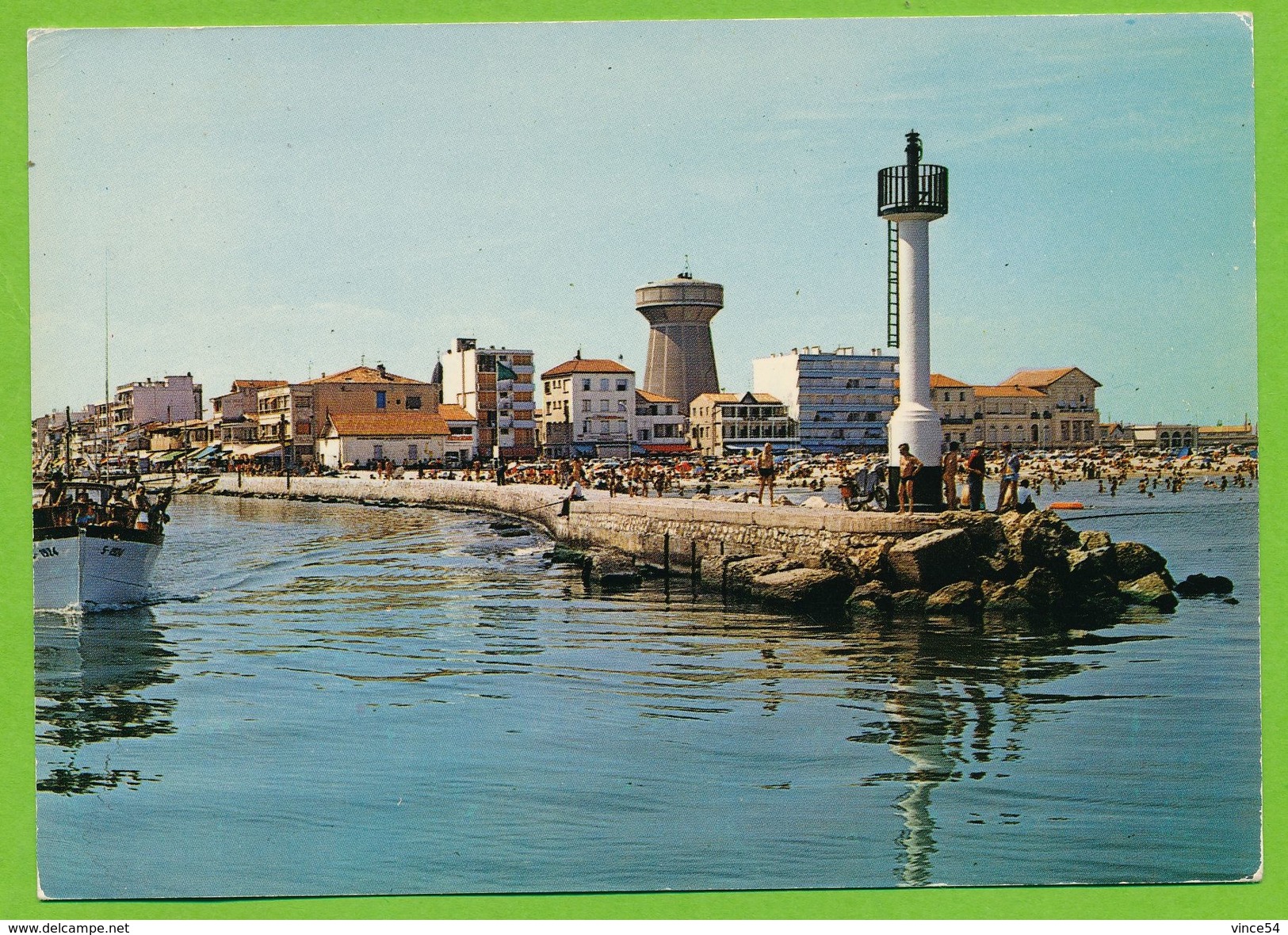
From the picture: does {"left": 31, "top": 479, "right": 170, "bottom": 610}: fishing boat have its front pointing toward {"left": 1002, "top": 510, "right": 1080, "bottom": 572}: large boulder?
no

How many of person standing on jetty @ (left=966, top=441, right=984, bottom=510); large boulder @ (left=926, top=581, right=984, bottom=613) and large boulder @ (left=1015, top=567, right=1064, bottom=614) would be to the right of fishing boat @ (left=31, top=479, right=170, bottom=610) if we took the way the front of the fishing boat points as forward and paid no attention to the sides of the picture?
0

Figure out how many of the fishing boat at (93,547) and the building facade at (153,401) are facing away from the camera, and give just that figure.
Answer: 0

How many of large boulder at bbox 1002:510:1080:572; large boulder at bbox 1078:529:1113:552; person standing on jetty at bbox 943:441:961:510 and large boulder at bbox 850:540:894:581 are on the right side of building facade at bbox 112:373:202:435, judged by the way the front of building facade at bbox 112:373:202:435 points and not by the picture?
0

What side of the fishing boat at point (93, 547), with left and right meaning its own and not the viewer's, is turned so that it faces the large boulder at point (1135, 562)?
left

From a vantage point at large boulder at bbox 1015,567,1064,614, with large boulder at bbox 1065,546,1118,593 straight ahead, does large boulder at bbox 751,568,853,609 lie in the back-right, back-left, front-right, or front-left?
back-left

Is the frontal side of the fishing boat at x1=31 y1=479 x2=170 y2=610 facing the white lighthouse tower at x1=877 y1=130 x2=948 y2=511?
no

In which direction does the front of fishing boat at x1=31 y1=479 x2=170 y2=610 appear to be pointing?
toward the camera

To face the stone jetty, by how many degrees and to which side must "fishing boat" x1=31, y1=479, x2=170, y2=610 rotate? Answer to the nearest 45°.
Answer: approximately 90° to its left

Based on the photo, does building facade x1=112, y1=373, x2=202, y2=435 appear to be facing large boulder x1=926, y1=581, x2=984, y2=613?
no
